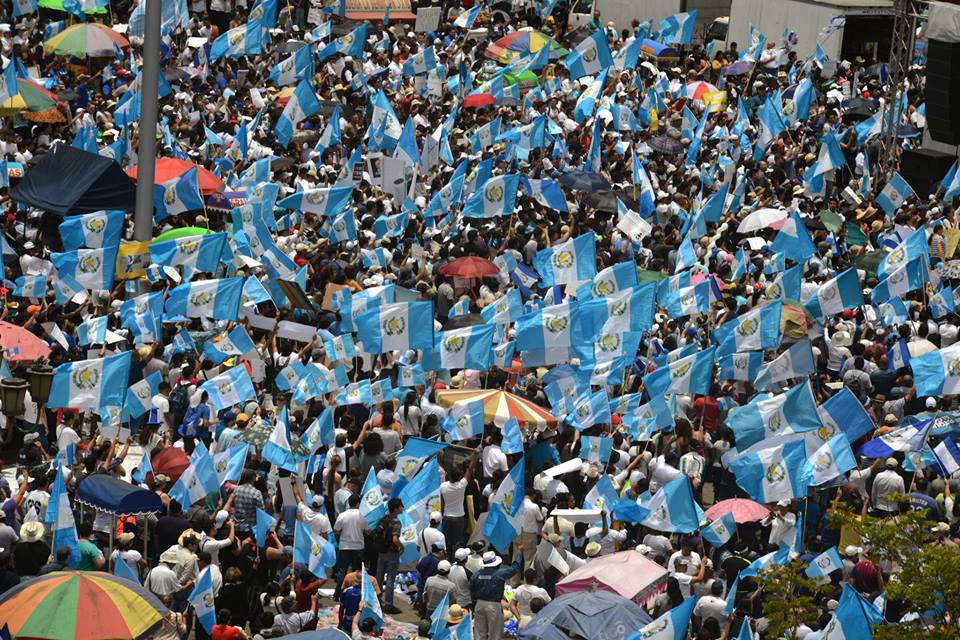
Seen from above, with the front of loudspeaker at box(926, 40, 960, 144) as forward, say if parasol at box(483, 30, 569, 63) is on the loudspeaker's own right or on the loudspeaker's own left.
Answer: on the loudspeaker's own right

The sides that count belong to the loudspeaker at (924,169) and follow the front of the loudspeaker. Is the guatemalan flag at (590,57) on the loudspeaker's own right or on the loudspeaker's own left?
on the loudspeaker's own right

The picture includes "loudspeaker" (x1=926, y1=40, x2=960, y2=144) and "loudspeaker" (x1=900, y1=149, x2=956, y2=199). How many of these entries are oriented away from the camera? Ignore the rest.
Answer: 0

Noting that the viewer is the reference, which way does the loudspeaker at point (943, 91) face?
facing the viewer and to the left of the viewer

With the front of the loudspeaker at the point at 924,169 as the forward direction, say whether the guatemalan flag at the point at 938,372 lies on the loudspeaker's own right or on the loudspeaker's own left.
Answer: on the loudspeaker's own left

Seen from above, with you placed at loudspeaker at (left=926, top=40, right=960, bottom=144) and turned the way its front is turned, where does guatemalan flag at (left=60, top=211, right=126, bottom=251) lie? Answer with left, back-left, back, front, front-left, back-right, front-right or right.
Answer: front

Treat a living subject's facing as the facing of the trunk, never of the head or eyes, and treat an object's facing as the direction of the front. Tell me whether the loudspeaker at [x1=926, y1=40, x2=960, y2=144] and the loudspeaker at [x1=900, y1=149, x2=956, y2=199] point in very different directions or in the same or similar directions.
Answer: same or similar directions

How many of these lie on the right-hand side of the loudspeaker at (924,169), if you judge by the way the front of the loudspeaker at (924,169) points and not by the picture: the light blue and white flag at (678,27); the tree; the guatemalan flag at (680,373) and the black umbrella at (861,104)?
2

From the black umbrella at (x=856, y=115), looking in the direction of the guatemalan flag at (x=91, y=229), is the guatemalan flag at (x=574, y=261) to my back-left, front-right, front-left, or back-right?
front-left

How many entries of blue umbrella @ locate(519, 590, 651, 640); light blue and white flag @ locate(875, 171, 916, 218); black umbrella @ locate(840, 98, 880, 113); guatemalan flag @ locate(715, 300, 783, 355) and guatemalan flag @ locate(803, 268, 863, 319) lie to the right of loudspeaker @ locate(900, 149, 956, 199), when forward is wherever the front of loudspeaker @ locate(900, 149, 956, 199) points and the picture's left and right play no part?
1

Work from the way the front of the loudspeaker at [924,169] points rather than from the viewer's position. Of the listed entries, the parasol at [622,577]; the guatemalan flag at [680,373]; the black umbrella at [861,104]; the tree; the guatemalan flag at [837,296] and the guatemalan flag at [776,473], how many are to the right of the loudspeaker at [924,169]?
1

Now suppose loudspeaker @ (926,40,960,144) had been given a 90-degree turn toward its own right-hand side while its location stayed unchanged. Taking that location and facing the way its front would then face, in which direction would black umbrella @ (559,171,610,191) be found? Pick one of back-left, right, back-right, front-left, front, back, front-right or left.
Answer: left

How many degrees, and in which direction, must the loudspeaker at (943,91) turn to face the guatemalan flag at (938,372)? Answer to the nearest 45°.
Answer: approximately 45° to its left

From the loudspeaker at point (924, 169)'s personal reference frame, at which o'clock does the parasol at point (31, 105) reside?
The parasol is roughly at 1 o'clock from the loudspeaker.

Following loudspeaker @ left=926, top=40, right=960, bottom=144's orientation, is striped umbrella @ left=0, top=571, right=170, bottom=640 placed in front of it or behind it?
in front

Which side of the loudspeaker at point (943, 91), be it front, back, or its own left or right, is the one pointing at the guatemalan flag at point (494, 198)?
front

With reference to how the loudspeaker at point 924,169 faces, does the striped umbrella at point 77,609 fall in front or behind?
in front

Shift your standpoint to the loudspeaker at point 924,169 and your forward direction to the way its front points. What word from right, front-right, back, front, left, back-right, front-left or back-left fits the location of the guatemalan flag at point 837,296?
front-left

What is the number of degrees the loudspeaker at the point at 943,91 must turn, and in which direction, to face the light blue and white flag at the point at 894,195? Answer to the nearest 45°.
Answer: approximately 45° to its left
